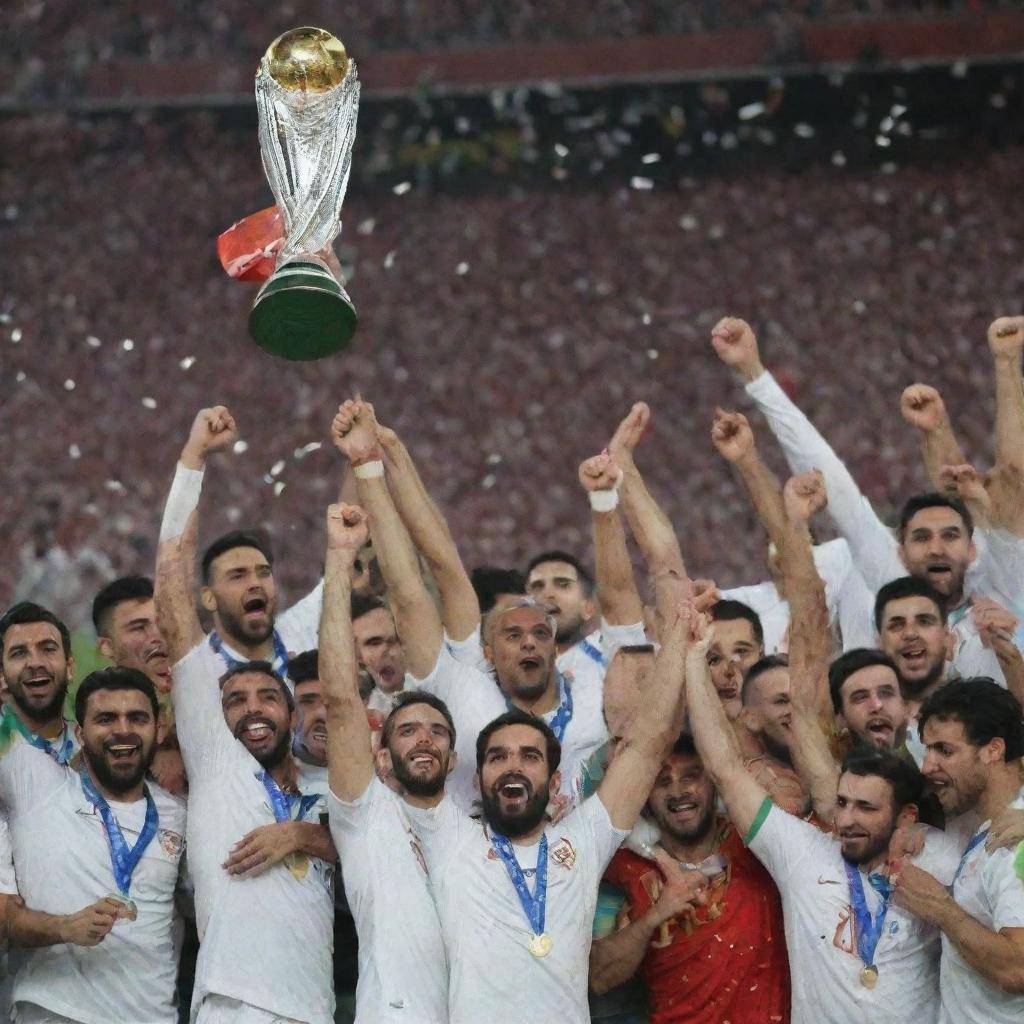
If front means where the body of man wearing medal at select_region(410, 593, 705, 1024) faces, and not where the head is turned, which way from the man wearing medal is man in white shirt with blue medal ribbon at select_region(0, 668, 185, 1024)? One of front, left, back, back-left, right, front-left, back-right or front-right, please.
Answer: right

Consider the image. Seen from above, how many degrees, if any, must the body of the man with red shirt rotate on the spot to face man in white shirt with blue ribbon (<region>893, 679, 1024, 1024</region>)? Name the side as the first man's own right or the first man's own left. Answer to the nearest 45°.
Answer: approximately 45° to the first man's own left

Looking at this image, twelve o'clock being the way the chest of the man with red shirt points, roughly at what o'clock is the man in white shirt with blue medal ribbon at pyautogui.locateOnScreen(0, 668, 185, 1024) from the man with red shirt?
The man in white shirt with blue medal ribbon is roughly at 3 o'clock from the man with red shirt.

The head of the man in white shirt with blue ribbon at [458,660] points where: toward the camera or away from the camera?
toward the camera

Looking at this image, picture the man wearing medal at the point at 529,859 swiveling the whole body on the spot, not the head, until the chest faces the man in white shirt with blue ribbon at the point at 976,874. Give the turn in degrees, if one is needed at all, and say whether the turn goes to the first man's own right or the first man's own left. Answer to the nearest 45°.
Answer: approximately 90° to the first man's own left

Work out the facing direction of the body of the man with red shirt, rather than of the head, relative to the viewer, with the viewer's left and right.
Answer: facing the viewer

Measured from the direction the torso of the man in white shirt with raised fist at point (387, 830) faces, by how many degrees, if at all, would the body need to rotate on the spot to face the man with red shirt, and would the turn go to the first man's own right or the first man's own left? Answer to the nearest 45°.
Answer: approximately 45° to the first man's own left

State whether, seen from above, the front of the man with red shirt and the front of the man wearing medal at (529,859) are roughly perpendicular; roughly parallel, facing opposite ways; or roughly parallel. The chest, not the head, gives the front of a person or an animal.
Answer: roughly parallel

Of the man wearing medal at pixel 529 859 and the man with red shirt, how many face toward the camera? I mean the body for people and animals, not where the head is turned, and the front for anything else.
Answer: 2

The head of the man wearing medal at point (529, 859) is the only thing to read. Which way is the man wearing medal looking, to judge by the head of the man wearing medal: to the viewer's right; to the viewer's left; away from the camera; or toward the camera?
toward the camera

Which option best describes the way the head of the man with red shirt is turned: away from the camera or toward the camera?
toward the camera

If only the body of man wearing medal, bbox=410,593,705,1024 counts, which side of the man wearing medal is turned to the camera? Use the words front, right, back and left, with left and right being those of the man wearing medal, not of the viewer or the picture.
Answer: front

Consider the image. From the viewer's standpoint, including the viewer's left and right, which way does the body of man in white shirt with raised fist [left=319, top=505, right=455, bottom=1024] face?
facing the viewer and to the right of the viewer
